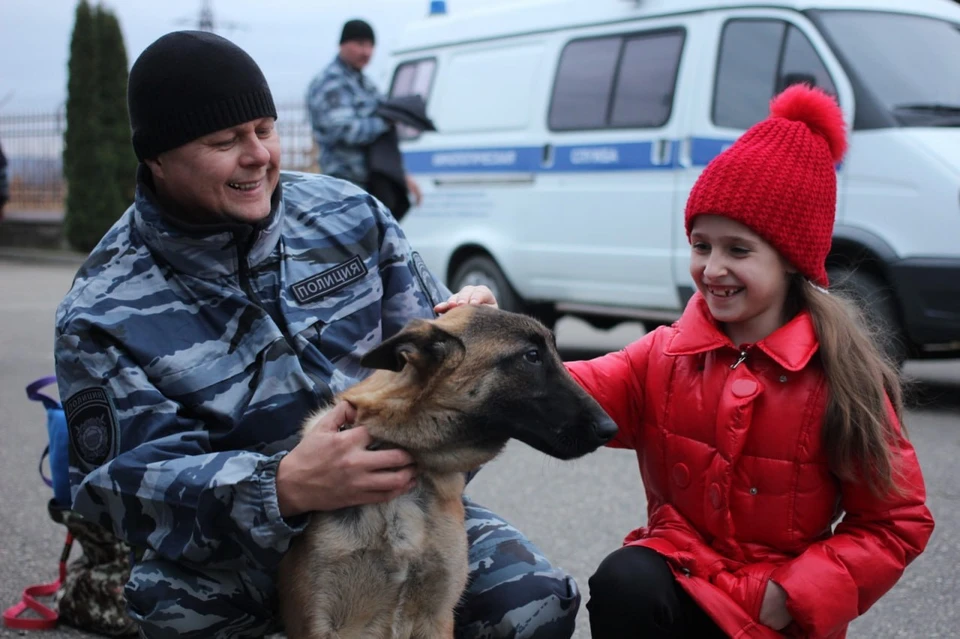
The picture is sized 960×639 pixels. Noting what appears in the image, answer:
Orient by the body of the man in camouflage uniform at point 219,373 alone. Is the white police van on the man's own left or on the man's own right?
on the man's own left

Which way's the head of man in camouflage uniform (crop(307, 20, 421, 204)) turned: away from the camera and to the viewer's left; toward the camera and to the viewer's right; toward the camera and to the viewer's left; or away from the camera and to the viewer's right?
toward the camera and to the viewer's right

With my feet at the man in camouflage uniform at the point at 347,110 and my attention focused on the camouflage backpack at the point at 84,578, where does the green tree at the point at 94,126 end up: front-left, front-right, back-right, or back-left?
back-right

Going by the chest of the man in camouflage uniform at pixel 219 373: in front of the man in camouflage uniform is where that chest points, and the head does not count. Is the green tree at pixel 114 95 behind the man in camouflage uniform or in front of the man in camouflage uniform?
behind

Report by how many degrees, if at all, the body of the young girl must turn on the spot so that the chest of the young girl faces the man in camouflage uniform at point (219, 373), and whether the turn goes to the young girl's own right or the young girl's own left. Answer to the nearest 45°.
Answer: approximately 45° to the young girl's own right

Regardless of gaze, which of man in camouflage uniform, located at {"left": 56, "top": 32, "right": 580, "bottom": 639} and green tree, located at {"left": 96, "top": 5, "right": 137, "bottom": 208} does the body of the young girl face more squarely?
the man in camouflage uniform

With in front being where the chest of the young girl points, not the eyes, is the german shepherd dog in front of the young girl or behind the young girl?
in front

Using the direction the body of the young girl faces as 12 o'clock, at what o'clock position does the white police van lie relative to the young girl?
The white police van is roughly at 4 o'clock from the young girl.

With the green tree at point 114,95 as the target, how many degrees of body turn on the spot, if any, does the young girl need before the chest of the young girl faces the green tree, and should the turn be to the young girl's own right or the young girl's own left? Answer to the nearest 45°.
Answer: approximately 90° to the young girl's own right

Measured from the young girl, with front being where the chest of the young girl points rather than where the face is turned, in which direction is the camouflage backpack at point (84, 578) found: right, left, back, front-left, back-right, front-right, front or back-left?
front-right

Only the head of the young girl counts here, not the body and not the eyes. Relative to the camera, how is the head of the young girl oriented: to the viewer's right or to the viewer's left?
to the viewer's left
